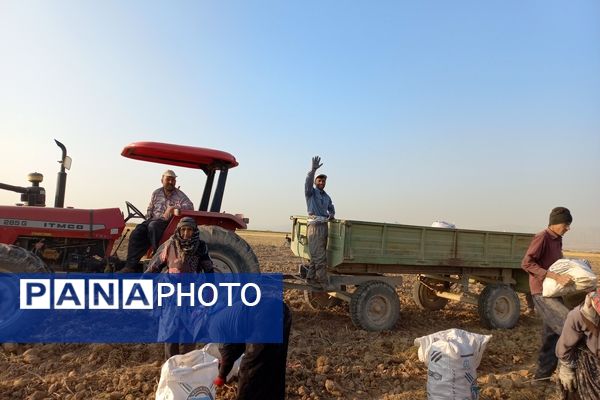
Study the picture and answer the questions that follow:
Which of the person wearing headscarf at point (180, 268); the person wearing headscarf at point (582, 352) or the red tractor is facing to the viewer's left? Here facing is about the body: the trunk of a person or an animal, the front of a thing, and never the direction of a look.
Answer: the red tractor

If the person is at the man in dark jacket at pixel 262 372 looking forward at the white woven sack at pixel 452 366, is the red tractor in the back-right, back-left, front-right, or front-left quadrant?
back-left

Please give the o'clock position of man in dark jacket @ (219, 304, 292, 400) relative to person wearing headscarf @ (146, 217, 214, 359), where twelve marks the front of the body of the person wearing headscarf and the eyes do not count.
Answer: The man in dark jacket is roughly at 11 o'clock from the person wearing headscarf.

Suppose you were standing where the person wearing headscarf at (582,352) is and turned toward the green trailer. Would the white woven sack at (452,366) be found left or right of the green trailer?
left

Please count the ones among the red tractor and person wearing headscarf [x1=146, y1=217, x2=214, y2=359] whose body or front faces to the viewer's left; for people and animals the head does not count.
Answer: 1

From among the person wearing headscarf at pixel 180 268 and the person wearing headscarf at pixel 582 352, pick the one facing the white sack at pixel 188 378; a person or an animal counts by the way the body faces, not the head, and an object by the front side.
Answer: the person wearing headscarf at pixel 180 268

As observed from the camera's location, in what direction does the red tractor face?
facing to the left of the viewer

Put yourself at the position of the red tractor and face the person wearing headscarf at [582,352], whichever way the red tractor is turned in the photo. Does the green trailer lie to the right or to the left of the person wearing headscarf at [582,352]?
left
